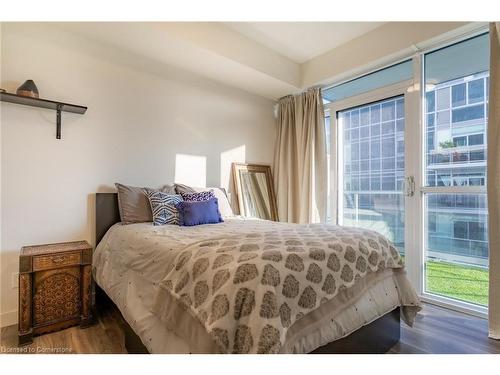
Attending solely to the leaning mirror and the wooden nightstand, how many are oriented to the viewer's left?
0

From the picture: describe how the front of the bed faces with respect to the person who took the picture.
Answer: facing the viewer and to the right of the viewer

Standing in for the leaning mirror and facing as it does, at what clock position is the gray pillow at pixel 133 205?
The gray pillow is roughly at 3 o'clock from the leaning mirror.

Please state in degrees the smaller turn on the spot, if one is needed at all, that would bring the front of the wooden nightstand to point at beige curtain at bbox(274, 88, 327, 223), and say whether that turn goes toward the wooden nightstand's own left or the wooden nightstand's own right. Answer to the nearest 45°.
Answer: approximately 45° to the wooden nightstand's own left

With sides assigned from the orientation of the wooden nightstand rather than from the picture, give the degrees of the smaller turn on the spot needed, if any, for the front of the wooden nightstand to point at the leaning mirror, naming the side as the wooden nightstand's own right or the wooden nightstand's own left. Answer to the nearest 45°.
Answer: approximately 45° to the wooden nightstand's own left

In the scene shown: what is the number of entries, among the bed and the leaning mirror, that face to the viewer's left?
0

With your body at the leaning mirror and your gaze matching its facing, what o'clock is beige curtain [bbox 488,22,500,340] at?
The beige curtain is roughly at 12 o'clock from the leaning mirror.

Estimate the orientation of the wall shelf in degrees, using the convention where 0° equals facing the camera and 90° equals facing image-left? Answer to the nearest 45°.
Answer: approximately 315°

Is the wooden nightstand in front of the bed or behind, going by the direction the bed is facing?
behind

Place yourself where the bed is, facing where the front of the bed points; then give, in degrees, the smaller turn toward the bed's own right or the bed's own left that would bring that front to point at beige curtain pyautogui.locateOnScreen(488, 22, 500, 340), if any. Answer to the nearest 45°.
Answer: approximately 45° to the bed's own left

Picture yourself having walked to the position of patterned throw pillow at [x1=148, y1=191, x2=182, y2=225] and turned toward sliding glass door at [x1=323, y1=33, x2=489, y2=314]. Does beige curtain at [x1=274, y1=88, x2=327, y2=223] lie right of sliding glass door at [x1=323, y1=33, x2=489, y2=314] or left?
left

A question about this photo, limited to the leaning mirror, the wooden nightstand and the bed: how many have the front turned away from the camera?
0

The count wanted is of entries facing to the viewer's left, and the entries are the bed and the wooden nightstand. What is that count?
0

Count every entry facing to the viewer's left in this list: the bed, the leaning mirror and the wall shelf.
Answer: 0

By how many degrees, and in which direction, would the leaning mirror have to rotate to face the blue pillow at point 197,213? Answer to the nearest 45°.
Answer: approximately 90° to its right
